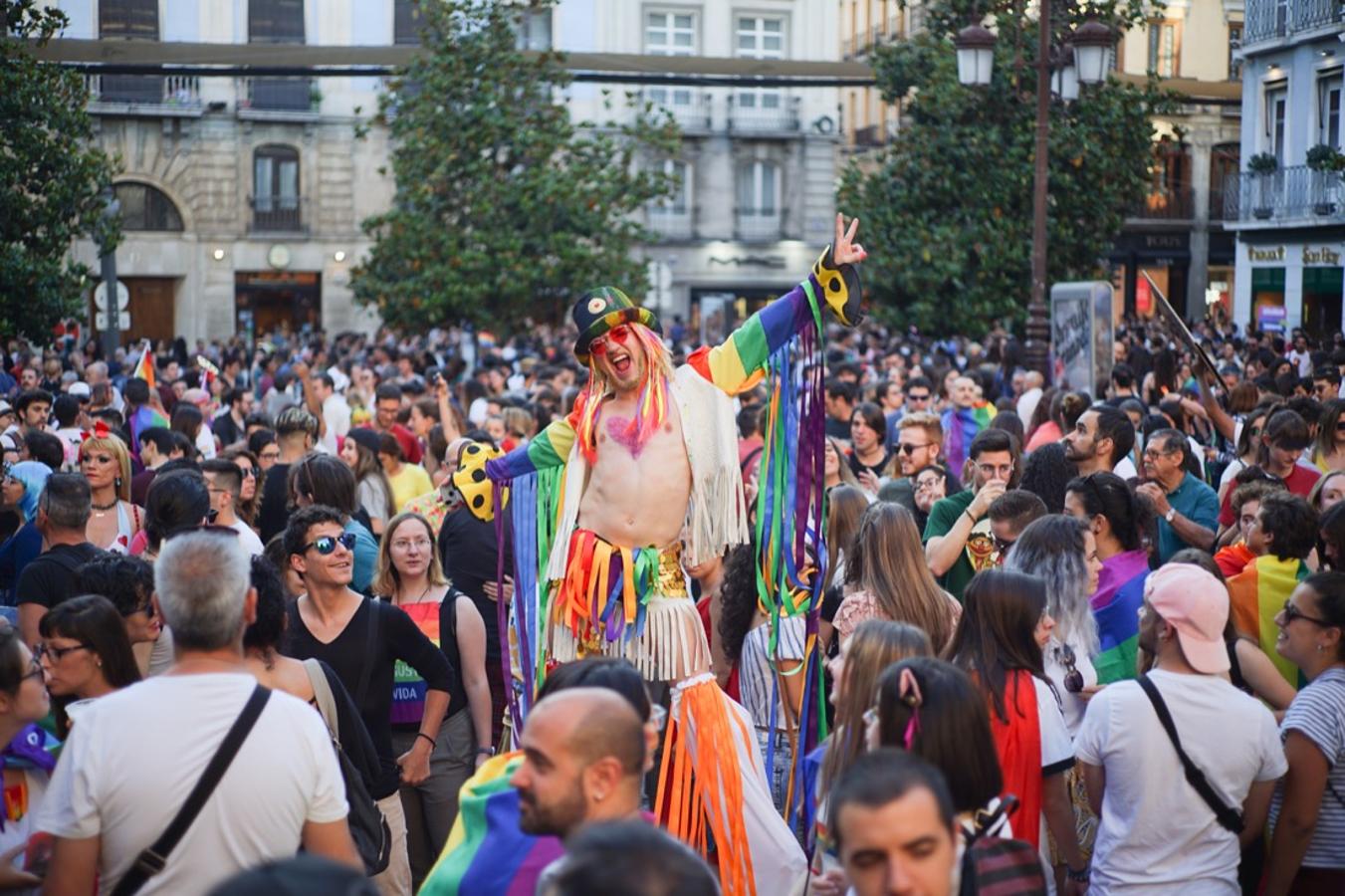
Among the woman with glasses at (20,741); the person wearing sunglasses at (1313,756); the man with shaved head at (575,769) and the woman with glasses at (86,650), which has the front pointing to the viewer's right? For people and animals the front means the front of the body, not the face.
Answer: the woman with glasses at (20,741)

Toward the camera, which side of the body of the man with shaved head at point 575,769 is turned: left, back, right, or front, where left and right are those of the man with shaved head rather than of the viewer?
left

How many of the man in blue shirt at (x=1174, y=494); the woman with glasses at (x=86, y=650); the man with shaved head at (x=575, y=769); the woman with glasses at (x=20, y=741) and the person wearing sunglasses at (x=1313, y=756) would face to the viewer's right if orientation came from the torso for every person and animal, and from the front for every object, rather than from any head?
1

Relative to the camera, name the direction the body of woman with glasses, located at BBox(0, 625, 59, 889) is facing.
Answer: to the viewer's right

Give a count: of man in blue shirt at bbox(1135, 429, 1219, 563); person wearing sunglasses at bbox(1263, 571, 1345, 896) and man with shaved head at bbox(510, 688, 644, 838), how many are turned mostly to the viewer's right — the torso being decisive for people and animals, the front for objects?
0

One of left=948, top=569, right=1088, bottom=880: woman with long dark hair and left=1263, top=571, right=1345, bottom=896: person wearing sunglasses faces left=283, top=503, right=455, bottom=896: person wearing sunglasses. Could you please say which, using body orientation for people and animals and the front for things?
left=1263, top=571, right=1345, bottom=896: person wearing sunglasses

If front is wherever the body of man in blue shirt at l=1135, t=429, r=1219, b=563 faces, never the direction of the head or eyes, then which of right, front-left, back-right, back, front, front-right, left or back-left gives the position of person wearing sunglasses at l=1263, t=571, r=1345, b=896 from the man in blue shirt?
front-left

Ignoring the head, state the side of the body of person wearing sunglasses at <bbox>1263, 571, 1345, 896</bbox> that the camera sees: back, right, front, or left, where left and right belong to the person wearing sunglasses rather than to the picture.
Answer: left

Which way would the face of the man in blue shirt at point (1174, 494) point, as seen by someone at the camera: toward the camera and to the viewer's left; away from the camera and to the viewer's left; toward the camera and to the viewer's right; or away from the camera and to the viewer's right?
toward the camera and to the viewer's left

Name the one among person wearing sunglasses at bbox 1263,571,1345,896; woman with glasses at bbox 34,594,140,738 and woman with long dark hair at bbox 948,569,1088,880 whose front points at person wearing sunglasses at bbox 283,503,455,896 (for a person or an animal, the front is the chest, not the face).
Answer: person wearing sunglasses at bbox 1263,571,1345,896
